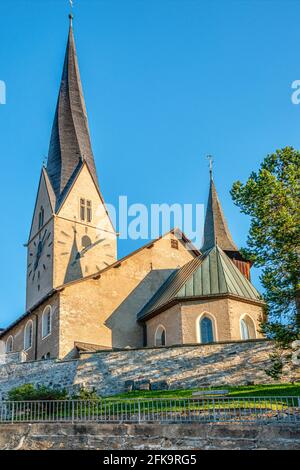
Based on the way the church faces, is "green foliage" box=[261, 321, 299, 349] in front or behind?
behind

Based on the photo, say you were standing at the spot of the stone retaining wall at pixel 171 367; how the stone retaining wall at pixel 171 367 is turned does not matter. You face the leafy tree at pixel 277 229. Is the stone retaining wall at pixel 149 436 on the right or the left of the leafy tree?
right

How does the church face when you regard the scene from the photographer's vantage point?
facing away from the viewer and to the left of the viewer

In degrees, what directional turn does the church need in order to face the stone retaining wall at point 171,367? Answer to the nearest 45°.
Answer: approximately 135° to its left

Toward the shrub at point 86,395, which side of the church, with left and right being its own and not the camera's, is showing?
left

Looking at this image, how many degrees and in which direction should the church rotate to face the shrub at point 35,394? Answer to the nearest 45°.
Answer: approximately 90° to its left
